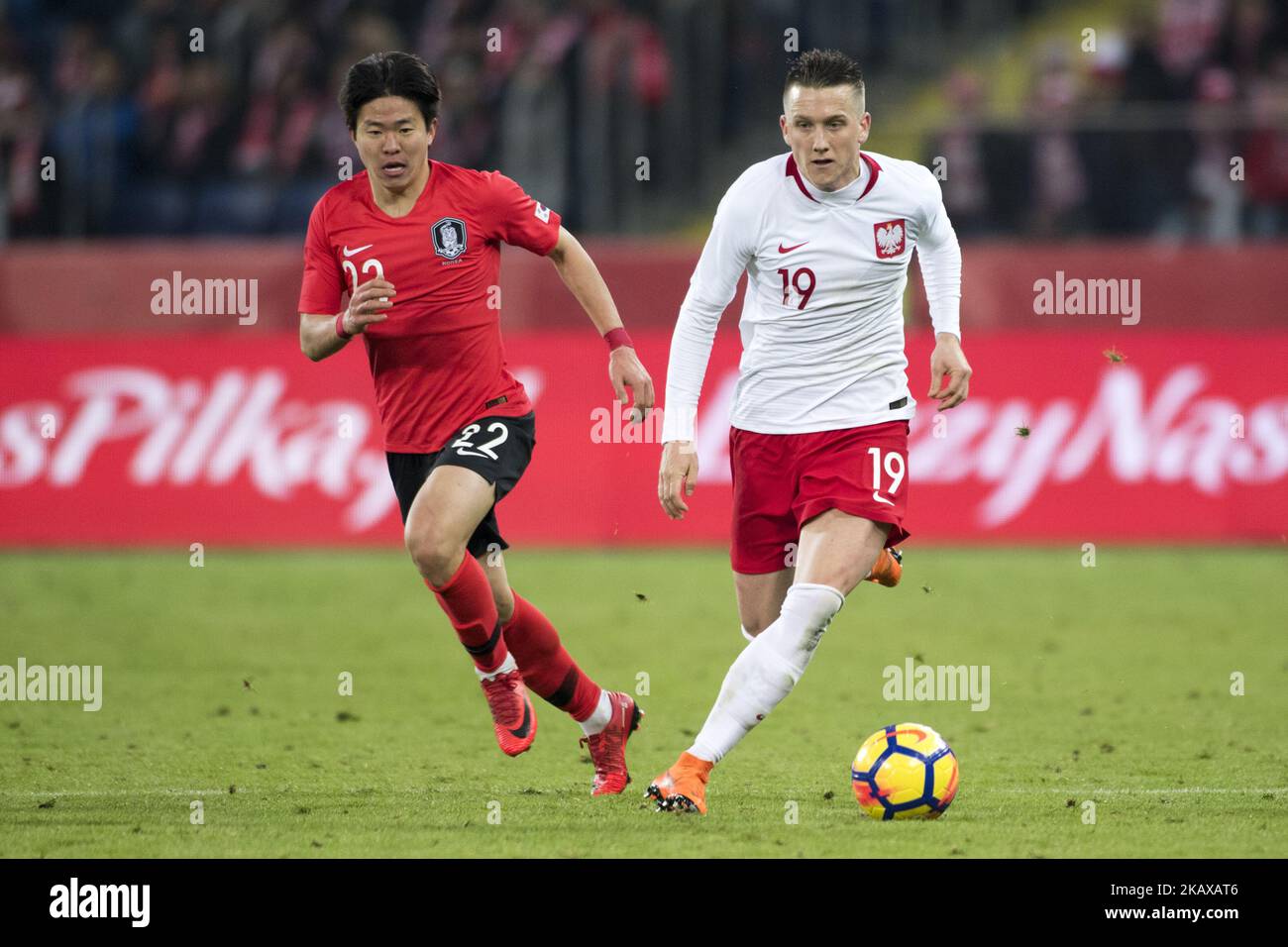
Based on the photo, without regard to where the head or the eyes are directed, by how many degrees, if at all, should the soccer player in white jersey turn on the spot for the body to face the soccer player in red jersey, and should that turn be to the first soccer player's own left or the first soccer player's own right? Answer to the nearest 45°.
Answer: approximately 90° to the first soccer player's own right

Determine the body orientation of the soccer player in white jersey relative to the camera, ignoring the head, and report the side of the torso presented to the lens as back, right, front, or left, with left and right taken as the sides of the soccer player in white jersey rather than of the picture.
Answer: front

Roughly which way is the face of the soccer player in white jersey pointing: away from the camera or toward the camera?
toward the camera
